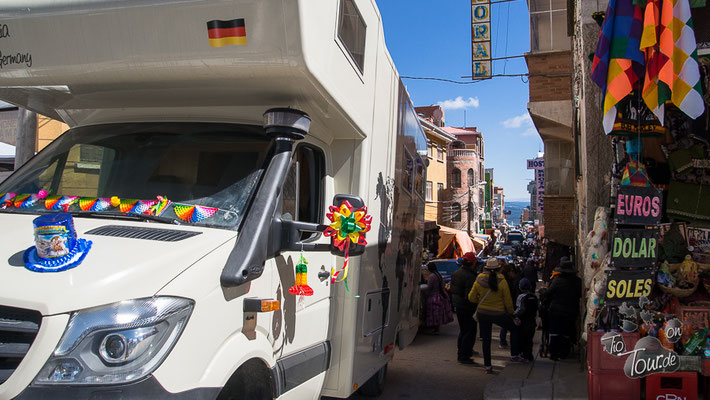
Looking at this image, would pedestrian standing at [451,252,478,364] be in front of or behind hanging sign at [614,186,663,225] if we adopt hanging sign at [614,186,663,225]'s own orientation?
behind

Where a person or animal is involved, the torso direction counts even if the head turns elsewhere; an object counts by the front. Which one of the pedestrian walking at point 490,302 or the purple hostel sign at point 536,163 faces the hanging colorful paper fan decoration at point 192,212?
the purple hostel sign

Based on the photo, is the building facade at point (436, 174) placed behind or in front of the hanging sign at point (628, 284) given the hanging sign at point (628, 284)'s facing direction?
behind

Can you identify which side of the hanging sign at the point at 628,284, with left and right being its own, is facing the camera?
front

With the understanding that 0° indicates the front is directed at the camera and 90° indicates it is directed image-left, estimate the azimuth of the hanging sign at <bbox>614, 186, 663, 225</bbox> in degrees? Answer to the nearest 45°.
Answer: approximately 0°

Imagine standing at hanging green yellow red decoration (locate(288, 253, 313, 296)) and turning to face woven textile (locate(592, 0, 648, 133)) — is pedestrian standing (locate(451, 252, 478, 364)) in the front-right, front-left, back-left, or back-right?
front-left

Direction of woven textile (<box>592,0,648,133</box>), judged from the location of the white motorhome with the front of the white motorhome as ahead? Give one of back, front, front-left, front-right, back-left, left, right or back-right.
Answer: back-left

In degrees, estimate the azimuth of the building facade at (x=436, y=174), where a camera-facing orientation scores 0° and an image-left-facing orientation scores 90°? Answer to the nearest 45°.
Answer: approximately 315°

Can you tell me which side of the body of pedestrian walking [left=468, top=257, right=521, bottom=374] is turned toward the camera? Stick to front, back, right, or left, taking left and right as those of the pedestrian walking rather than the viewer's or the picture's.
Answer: back

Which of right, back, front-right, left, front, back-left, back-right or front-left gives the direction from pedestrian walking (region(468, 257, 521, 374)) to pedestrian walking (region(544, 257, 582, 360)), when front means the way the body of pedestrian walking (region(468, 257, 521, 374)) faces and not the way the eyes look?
front-right
